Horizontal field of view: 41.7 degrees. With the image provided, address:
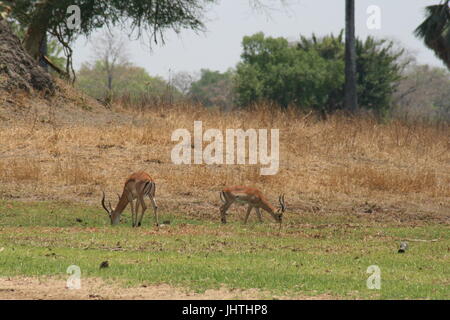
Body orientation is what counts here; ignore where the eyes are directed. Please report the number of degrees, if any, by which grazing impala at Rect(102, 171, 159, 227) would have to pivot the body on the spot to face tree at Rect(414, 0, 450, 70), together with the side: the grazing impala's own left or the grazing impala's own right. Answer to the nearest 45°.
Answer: approximately 90° to the grazing impala's own right

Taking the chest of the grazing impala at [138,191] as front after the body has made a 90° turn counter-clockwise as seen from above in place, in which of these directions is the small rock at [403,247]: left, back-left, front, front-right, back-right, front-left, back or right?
left

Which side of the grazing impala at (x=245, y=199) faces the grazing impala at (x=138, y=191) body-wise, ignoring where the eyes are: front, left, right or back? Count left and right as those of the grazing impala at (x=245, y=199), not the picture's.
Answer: back

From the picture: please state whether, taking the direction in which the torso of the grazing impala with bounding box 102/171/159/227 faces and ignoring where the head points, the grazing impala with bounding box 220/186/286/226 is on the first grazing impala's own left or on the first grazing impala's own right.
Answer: on the first grazing impala's own right

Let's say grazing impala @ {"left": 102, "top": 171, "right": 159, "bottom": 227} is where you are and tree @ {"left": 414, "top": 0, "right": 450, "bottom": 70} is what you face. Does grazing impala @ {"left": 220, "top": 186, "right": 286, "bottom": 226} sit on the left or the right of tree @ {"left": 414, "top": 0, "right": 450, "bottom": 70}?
right

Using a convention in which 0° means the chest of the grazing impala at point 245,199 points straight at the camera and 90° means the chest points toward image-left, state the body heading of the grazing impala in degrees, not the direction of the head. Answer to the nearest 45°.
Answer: approximately 270°

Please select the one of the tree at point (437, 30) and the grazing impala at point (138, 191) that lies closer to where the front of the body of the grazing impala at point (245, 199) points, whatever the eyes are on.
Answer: the tree

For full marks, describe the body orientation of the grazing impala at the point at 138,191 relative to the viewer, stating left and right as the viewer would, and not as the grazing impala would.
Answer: facing away from the viewer and to the left of the viewer

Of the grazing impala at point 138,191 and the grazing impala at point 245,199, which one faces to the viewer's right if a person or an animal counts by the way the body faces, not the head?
the grazing impala at point 245,199

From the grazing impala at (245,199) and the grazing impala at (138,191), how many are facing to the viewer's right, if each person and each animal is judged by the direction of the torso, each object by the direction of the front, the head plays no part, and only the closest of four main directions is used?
1
